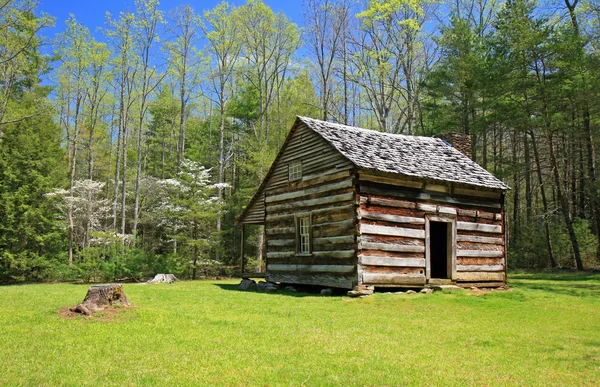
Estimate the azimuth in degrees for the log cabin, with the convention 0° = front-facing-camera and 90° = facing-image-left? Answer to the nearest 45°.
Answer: approximately 315°

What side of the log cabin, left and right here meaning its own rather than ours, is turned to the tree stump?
right
